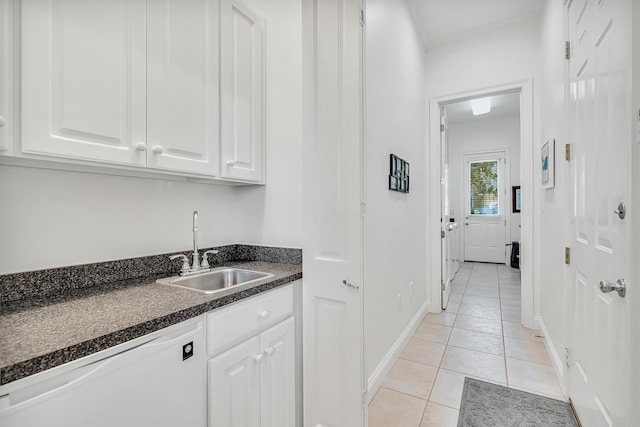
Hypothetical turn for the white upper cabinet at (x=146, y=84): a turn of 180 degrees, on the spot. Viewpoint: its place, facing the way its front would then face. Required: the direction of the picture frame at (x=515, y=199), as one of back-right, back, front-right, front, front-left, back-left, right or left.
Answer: back-right

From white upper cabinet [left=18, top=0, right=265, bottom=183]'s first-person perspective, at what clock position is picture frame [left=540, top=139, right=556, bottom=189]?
The picture frame is roughly at 11 o'clock from the white upper cabinet.

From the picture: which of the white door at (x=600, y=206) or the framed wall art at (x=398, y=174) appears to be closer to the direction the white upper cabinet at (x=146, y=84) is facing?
the white door

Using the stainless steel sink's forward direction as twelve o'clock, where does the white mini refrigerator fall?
The white mini refrigerator is roughly at 2 o'clock from the stainless steel sink.

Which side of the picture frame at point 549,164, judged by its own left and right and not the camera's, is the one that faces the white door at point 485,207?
right

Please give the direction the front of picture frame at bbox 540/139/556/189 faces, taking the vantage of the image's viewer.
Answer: facing to the left of the viewer

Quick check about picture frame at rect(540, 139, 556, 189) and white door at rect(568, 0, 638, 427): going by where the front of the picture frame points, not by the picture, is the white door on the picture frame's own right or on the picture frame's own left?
on the picture frame's own left

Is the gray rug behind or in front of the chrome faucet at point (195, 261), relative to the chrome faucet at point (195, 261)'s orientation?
in front

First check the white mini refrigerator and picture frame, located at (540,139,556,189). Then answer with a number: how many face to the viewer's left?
1

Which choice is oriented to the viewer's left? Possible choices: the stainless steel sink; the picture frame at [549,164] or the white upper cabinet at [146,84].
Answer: the picture frame
